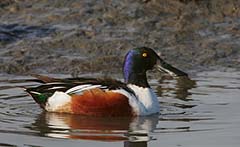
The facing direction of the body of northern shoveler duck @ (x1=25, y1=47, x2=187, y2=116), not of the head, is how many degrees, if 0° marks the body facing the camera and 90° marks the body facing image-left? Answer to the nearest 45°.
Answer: approximately 270°
